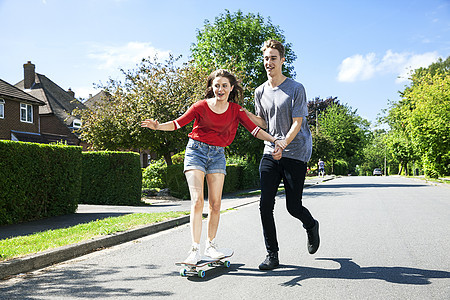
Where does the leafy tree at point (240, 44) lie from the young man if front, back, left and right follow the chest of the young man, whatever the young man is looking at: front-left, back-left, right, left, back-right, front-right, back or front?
back-right

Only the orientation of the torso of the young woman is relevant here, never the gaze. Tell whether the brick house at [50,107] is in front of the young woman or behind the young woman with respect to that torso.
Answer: behind

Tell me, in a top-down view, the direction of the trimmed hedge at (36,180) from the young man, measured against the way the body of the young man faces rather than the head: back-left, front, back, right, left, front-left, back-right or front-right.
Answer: right

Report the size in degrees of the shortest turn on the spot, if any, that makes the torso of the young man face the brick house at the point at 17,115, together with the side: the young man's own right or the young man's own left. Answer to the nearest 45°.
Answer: approximately 90° to the young man's own right

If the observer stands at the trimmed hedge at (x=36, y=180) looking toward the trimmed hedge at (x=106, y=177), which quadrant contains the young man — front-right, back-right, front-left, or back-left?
back-right

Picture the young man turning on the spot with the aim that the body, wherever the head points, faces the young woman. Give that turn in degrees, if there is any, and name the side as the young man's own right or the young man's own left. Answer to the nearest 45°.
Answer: approximately 45° to the young man's own right

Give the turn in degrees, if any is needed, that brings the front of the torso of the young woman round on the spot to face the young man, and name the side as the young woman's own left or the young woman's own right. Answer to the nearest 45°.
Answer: approximately 90° to the young woman's own left

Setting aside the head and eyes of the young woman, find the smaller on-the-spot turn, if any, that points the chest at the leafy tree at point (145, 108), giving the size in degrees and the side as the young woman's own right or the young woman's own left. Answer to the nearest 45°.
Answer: approximately 180°

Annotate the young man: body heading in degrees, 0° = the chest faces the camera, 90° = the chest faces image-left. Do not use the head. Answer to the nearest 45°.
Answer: approximately 45°

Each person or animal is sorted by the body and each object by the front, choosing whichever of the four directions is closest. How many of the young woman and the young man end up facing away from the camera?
0

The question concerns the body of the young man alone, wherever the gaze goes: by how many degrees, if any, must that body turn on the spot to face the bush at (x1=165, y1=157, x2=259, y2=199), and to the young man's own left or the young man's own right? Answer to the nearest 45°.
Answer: approximately 135° to the young man's own right
